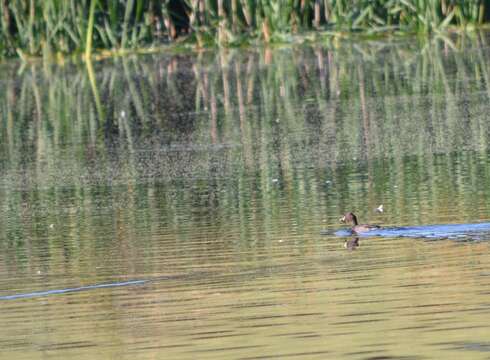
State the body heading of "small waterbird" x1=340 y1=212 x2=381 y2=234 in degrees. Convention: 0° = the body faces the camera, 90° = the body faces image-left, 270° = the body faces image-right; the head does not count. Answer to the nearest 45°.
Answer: approximately 90°
